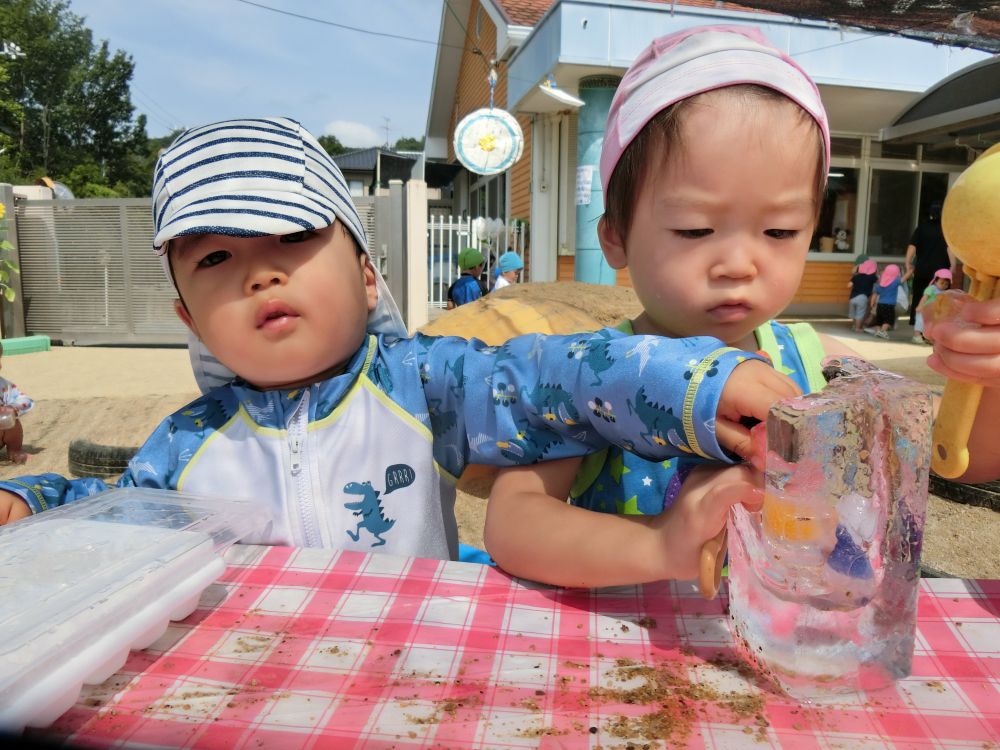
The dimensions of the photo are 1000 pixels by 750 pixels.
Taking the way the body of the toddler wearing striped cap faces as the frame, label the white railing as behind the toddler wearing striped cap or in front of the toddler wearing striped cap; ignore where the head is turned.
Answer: behind

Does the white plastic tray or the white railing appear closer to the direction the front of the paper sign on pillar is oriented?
the white plastic tray

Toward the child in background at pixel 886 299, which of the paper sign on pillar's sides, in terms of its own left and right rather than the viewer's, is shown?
left

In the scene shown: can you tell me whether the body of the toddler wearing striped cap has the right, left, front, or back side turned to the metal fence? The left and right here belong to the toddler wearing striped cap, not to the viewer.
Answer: back

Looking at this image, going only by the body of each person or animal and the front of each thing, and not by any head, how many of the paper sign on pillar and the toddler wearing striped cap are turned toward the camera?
2

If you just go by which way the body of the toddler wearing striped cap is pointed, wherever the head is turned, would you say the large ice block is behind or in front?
in front

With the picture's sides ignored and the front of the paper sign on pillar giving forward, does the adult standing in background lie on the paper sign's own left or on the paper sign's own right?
on the paper sign's own left

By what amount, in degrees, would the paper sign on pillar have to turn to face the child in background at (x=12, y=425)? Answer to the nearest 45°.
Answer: approximately 45° to its right

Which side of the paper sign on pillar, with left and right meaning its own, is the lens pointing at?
front

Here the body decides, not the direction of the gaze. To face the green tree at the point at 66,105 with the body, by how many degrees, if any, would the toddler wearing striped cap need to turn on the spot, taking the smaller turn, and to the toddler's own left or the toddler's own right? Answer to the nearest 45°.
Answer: approximately 180°

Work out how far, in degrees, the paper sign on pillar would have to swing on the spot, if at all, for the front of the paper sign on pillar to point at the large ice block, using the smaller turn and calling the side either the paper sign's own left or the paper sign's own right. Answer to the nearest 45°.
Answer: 0° — it already faces it
